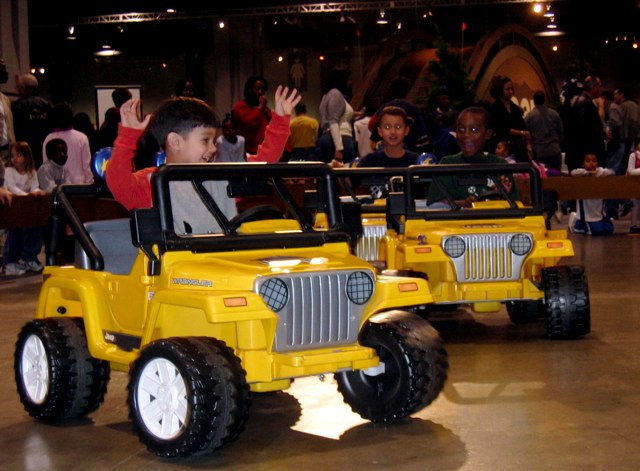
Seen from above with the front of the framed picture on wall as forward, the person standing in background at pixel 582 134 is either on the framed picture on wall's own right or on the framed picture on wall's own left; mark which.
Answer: on the framed picture on wall's own left

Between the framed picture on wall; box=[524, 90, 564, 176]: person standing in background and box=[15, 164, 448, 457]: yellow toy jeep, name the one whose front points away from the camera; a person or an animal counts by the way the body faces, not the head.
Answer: the person standing in background

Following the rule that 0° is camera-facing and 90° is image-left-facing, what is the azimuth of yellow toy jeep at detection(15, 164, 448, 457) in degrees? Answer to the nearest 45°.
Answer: approximately 315°
